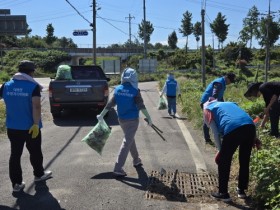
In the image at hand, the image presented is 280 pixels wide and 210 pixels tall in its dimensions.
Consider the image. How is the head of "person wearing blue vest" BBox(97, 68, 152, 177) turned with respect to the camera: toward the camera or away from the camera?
away from the camera

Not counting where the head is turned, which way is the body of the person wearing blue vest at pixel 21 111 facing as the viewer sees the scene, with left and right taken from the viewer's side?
facing away from the viewer and to the right of the viewer

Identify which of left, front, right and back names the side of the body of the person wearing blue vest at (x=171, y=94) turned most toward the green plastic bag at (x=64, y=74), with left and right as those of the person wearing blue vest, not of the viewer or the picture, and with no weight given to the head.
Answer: left

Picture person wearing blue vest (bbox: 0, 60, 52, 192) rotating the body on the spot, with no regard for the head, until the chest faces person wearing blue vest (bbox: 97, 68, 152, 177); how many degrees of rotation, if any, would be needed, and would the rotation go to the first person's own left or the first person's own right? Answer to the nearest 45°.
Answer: approximately 45° to the first person's own right

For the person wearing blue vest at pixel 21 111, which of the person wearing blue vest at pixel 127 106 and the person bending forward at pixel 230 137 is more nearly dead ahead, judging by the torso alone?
the person wearing blue vest

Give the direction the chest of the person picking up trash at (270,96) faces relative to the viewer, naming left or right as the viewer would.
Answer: facing to the left of the viewer

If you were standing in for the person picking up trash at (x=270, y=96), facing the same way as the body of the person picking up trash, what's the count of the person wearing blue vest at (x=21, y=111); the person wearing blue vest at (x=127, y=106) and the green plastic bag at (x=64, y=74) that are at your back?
0

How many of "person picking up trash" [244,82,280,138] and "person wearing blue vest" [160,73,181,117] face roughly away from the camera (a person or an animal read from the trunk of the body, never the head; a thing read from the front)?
1

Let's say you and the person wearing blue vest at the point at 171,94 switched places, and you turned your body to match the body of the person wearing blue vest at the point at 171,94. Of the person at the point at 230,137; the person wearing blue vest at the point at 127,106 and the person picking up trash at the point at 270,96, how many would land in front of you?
0

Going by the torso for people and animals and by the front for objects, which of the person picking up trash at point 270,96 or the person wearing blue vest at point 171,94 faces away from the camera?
the person wearing blue vest

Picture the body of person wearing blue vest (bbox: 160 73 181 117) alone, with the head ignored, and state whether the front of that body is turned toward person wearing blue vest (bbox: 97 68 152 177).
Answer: no

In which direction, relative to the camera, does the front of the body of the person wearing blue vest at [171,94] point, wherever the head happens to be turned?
away from the camera

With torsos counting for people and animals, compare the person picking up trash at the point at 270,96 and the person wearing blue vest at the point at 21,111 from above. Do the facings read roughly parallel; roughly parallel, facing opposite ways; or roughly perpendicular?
roughly perpendicular

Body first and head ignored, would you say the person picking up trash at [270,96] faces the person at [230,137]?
no

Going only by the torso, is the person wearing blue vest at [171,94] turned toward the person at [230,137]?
no

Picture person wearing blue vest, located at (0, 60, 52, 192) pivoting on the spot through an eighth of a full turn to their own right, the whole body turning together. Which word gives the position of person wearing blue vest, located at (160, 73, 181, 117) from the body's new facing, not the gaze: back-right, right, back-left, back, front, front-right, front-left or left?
front-left

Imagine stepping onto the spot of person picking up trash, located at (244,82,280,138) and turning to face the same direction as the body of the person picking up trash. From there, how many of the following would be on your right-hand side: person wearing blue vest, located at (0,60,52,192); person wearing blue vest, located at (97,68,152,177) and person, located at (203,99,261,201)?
0

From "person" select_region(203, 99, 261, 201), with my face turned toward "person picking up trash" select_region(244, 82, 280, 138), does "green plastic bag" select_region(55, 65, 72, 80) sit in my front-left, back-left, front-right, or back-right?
front-left
